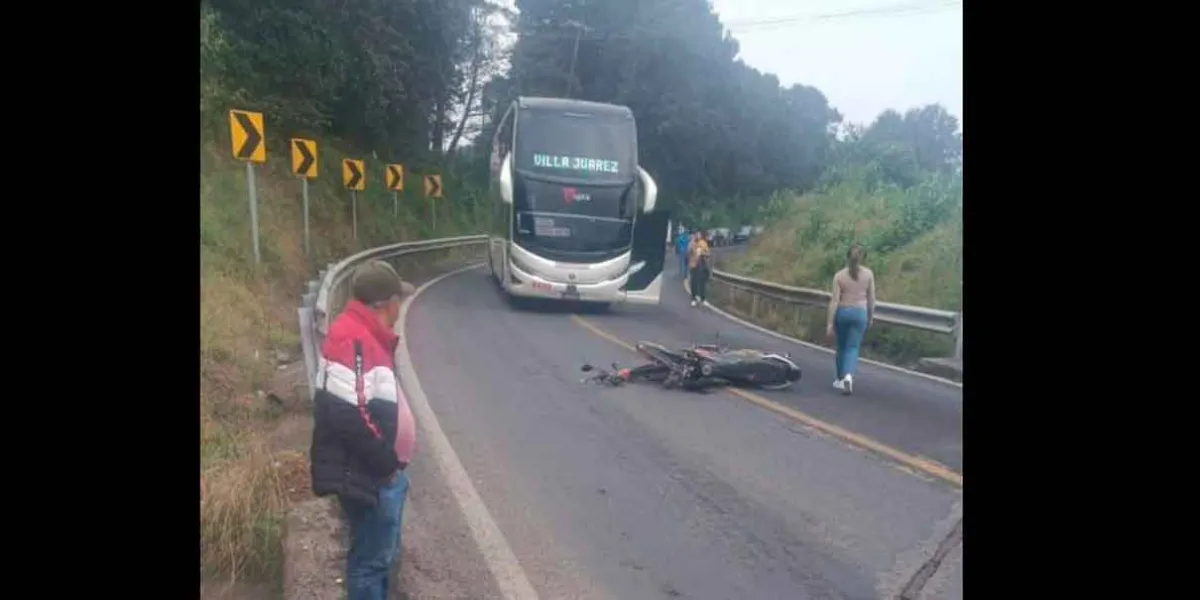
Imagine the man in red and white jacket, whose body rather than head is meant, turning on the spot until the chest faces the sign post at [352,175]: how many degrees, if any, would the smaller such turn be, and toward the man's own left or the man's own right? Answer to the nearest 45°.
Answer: approximately 90° to the man's own left

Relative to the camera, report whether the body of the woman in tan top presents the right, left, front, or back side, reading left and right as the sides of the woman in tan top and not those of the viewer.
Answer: back

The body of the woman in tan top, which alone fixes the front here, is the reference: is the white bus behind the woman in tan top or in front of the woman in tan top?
in front

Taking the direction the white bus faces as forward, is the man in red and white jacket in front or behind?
in front

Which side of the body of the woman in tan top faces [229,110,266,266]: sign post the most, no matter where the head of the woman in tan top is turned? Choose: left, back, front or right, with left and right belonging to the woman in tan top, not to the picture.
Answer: left

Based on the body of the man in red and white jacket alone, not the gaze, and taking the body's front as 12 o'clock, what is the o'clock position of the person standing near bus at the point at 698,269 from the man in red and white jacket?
The person standing near bus is roughly at 10 o'clock from the man in red and white jacket.

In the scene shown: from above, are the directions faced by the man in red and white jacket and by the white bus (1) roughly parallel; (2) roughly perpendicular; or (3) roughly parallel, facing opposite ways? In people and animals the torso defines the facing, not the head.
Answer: roughly perpendicular

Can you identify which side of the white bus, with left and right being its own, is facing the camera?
front

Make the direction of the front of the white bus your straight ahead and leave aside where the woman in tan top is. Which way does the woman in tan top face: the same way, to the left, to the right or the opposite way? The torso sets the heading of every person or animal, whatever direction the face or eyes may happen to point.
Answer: the opposite way

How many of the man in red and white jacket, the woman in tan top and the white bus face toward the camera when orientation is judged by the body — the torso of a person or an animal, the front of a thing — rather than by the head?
1

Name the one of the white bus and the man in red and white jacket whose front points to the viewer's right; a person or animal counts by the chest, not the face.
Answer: the man in red and white jacket

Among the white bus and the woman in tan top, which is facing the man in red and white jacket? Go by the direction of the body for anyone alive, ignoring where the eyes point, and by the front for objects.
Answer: the white bus

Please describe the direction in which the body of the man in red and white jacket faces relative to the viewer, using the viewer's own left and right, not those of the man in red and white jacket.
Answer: facing to the right of the viewer
